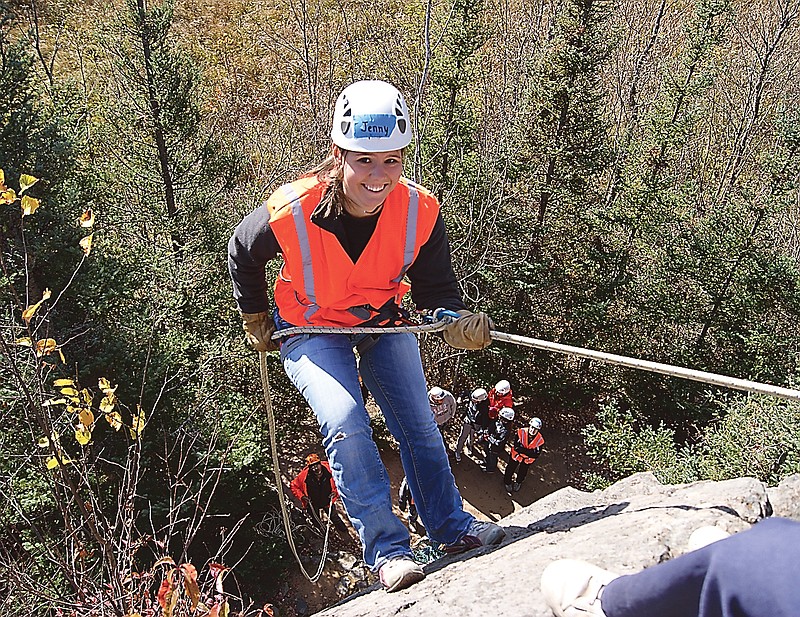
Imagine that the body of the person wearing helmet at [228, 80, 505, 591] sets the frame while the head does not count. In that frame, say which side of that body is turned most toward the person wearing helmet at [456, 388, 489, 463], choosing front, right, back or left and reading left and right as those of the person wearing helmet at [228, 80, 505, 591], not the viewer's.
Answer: back

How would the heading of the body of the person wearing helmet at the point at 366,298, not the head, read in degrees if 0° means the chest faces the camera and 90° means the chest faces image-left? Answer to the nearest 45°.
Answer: approximately 0°

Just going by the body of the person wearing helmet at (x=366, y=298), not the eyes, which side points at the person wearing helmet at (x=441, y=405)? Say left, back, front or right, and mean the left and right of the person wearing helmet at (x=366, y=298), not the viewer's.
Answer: back

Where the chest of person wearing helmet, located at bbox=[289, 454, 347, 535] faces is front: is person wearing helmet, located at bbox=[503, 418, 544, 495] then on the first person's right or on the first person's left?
on the first person's left

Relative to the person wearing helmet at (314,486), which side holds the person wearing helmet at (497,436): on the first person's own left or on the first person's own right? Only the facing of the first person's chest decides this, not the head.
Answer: on the first person's own left

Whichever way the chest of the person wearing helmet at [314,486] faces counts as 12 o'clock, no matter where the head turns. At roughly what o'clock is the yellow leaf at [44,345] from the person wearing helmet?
The yellow leaf is roughly at 2 o'clock from the person wearing helmet.

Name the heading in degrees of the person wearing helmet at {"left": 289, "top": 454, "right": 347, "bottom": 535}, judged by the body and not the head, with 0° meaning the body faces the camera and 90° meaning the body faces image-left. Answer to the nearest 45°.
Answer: approximately 315°

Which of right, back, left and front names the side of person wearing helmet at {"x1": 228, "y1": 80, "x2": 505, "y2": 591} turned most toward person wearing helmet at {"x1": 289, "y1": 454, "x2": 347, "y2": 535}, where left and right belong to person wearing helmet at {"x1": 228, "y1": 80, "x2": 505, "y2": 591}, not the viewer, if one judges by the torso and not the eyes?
back
